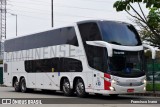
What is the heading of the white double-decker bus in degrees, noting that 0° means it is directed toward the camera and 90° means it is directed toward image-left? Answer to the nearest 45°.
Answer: approximately 315°
